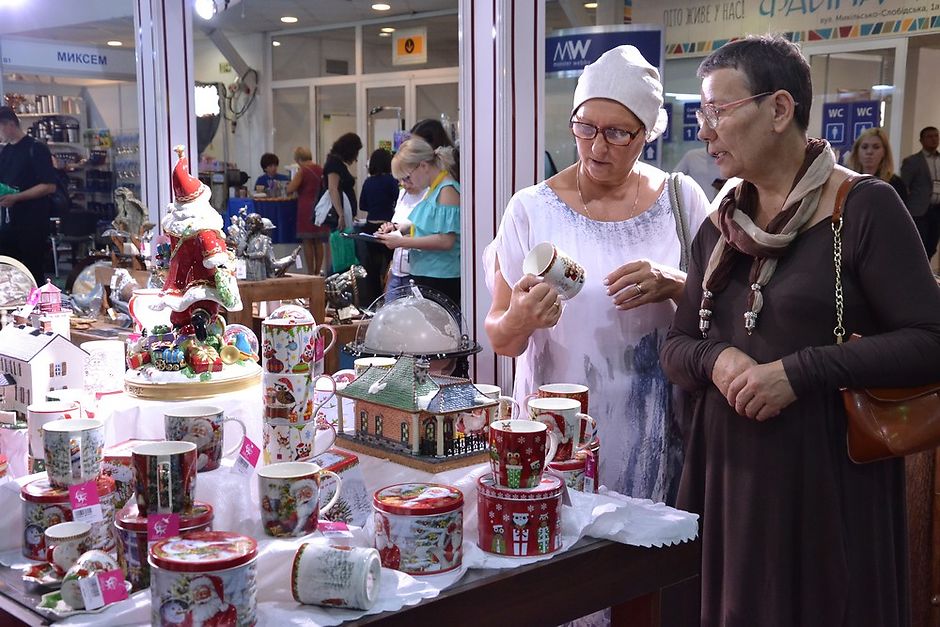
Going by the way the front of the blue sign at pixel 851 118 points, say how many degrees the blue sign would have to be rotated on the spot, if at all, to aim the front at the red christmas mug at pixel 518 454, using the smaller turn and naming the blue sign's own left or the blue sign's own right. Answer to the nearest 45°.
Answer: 0° — it already faces it

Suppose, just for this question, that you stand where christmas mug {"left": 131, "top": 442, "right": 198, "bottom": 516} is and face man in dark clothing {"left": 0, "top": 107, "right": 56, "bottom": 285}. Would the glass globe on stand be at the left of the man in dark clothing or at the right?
right

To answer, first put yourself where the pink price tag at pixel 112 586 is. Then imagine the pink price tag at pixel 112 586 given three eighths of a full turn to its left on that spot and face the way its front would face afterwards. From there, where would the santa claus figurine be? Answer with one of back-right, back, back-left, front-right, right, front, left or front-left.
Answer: front-left

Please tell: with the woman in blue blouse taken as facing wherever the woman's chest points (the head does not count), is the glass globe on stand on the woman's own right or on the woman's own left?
on the woman's own left

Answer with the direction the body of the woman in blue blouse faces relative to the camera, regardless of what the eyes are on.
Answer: to the viewer's left

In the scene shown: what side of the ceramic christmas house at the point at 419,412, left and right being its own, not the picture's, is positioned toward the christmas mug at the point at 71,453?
right
